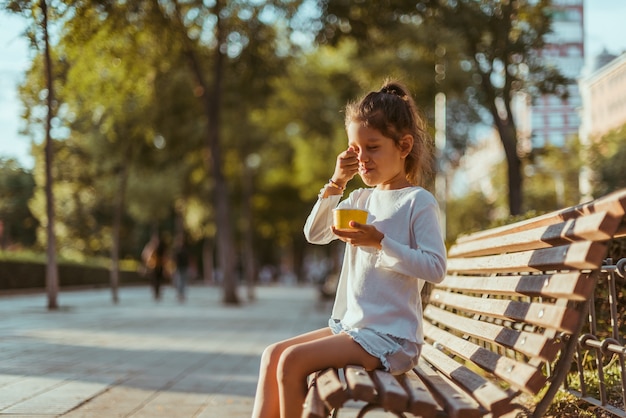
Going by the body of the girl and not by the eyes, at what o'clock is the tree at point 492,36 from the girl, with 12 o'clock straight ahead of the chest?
The tree is roughly at 5 o'clock from the girl.

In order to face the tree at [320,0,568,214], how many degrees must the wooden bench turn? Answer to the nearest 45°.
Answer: approximately 135° to its right

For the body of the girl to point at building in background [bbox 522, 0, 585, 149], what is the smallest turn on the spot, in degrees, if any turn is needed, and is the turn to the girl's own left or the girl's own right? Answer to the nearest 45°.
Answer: approximately 135° to the girl's own right

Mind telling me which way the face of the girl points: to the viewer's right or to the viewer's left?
to the viewer's left

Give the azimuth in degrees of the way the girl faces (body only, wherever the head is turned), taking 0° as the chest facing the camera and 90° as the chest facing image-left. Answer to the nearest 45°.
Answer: approximately 45°

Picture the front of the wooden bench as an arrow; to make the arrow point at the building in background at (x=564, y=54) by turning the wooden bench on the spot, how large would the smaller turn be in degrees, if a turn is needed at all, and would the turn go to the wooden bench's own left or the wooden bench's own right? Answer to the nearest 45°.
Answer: approximately 135° to the wooden bench's own right
